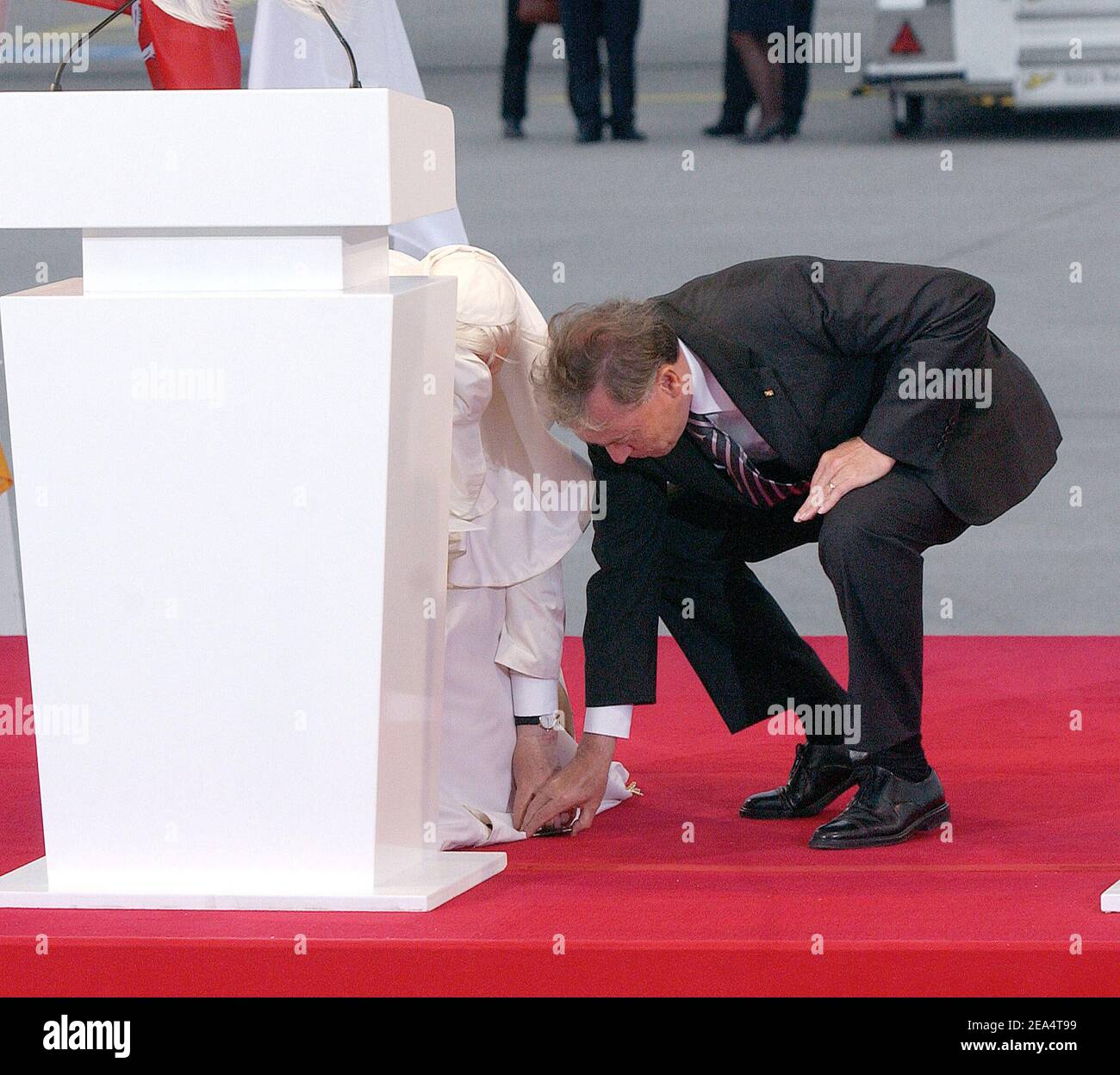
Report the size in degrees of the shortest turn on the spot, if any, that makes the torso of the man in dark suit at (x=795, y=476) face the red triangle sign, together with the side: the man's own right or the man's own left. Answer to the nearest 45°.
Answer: approximately 135° to the man's own right

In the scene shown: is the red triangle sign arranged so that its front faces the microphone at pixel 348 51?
yes

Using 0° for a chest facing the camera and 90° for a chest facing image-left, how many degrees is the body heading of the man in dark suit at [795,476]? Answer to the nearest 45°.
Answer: approximately 45°
